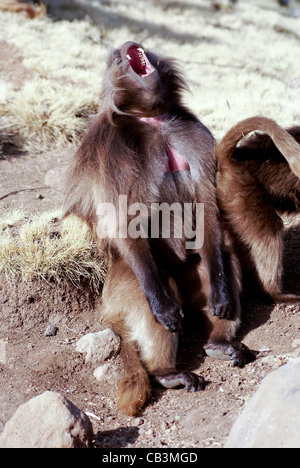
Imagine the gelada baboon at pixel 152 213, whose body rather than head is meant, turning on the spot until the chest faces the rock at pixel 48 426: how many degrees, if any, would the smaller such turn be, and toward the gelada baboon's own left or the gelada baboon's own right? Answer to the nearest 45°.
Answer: approximately 45° to the gelada baboon's own right

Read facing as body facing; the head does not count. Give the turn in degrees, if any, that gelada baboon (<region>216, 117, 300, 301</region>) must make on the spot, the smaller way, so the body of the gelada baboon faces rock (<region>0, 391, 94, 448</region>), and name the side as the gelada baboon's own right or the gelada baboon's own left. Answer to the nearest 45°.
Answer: approximately 90° to the gelada baboon's own right

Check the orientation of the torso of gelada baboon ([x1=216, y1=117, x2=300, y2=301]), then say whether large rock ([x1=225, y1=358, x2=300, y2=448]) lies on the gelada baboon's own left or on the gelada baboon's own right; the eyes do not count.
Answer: on the gelada baboon's own right

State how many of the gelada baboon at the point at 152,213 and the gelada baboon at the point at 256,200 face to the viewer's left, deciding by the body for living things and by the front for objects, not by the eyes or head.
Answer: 0

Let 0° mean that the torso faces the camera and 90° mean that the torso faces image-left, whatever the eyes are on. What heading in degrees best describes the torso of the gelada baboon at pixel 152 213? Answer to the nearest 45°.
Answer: approximately 315°

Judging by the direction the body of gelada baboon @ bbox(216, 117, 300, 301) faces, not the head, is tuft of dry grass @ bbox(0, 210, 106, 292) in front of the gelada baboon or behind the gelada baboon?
behind

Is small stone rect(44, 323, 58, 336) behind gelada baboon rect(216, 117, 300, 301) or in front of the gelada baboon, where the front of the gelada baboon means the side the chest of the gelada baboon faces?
behind
